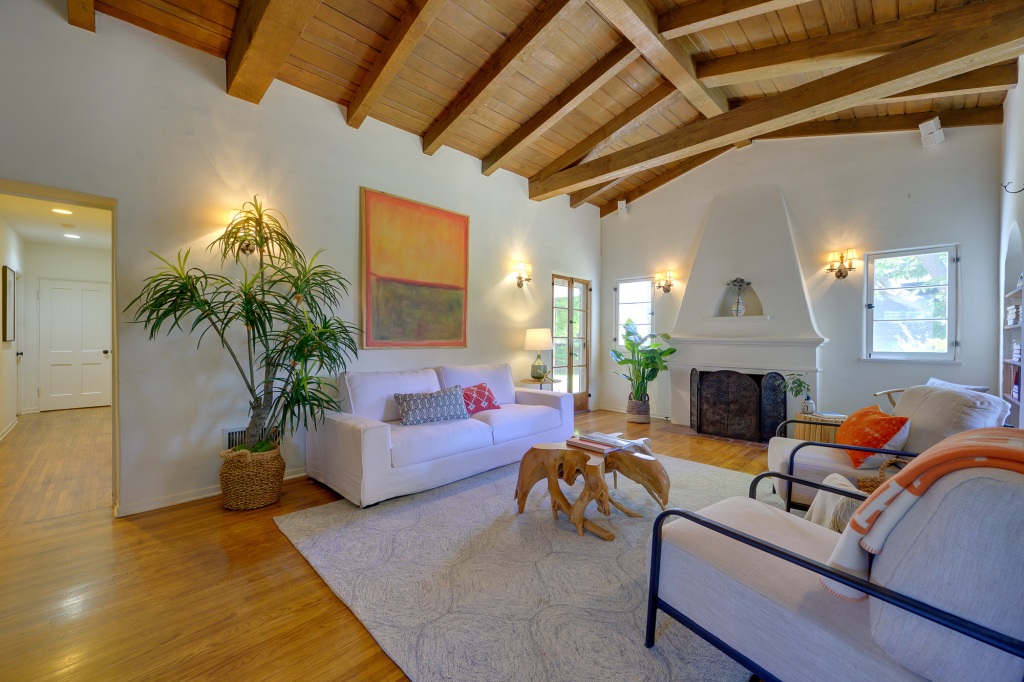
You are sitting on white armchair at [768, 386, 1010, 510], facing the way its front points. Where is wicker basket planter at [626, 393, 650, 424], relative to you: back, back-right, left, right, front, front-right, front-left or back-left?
front-right

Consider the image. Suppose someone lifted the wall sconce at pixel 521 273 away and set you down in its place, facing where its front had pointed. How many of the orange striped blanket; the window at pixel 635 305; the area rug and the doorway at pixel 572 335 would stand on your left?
2

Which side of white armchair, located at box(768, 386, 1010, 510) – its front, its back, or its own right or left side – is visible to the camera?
left

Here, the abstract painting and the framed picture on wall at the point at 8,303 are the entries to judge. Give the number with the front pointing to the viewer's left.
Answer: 0

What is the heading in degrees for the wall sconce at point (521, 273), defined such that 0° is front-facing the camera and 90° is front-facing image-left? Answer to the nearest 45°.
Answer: approximately 315°

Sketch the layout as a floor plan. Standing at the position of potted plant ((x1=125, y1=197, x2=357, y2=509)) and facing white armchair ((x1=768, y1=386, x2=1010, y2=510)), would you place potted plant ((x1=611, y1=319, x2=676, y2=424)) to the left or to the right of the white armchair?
left

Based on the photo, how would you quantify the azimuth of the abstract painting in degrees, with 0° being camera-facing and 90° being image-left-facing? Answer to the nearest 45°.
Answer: approximately 315°

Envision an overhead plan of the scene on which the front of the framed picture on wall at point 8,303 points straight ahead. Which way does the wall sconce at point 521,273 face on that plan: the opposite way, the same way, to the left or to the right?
to the right

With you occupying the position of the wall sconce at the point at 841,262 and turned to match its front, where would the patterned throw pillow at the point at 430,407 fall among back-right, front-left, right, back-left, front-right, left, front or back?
front-right

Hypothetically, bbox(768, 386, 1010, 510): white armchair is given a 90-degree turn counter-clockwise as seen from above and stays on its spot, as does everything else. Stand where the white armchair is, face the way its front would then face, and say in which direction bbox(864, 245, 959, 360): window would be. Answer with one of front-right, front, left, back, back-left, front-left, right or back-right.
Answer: back

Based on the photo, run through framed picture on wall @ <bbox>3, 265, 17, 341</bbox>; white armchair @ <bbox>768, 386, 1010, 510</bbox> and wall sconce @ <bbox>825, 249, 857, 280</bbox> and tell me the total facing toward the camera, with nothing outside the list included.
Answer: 1

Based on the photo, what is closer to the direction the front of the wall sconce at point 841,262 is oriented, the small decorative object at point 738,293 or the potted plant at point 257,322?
the potted plant

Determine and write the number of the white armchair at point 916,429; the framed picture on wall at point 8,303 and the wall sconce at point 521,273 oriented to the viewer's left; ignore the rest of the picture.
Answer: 1

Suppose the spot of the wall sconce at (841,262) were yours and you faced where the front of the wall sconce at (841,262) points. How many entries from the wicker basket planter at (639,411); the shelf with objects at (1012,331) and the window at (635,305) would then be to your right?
2

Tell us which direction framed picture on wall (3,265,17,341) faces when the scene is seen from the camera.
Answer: facing to the right of the viewer

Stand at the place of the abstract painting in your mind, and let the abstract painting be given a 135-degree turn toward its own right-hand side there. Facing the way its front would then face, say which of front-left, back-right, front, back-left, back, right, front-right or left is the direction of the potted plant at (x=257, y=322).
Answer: front-left

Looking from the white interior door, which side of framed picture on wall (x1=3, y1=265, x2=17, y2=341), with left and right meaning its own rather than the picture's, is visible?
left
